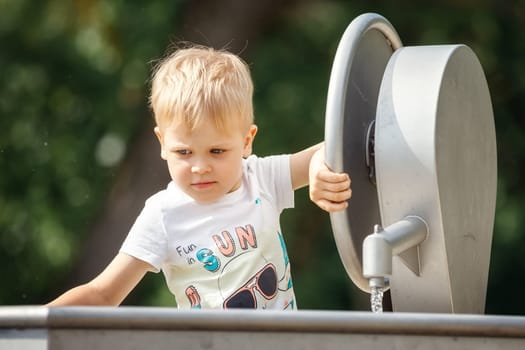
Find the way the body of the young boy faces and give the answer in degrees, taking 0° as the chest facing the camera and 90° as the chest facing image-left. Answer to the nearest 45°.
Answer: approximately 0°
